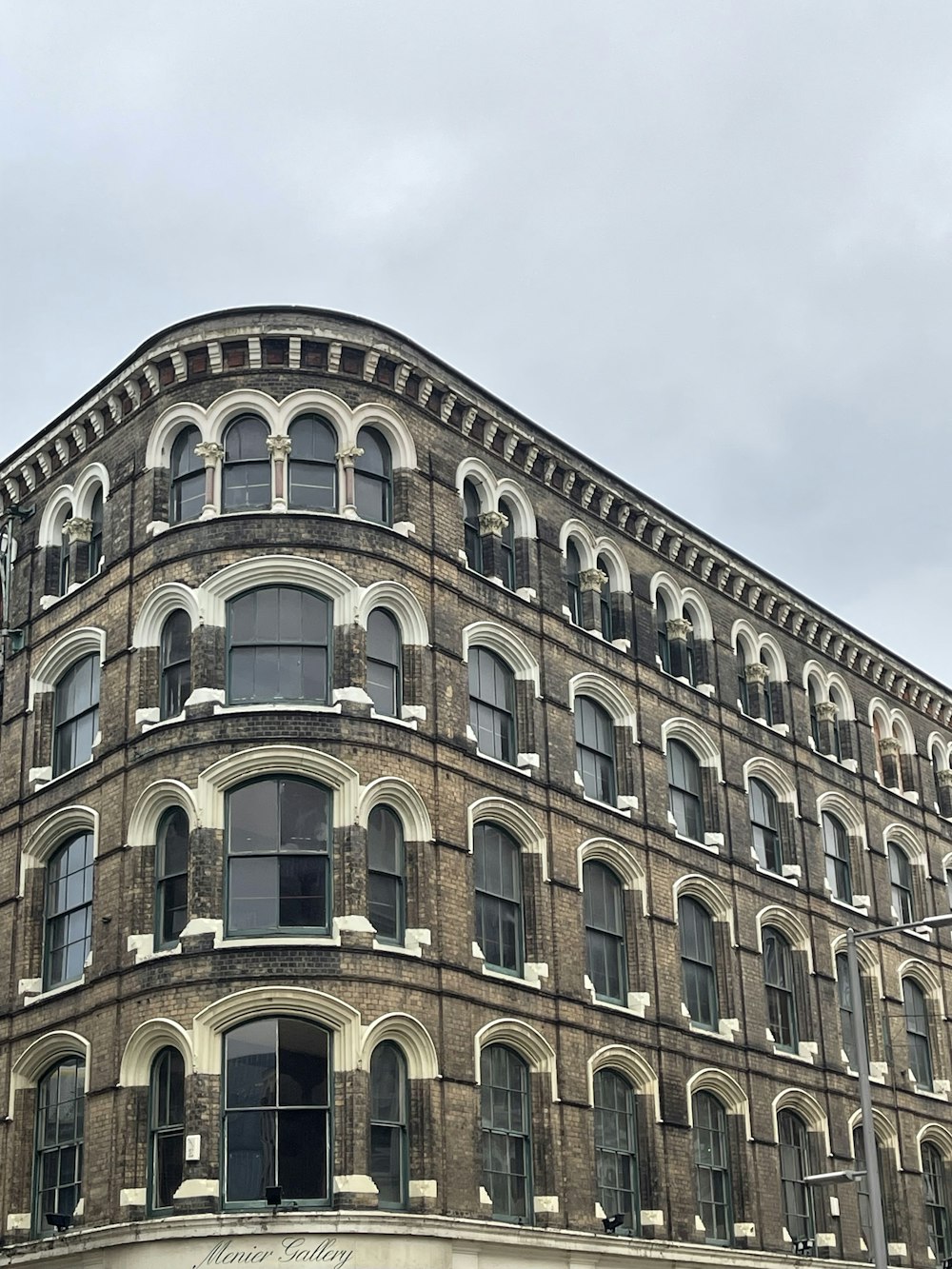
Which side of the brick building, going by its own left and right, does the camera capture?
front
